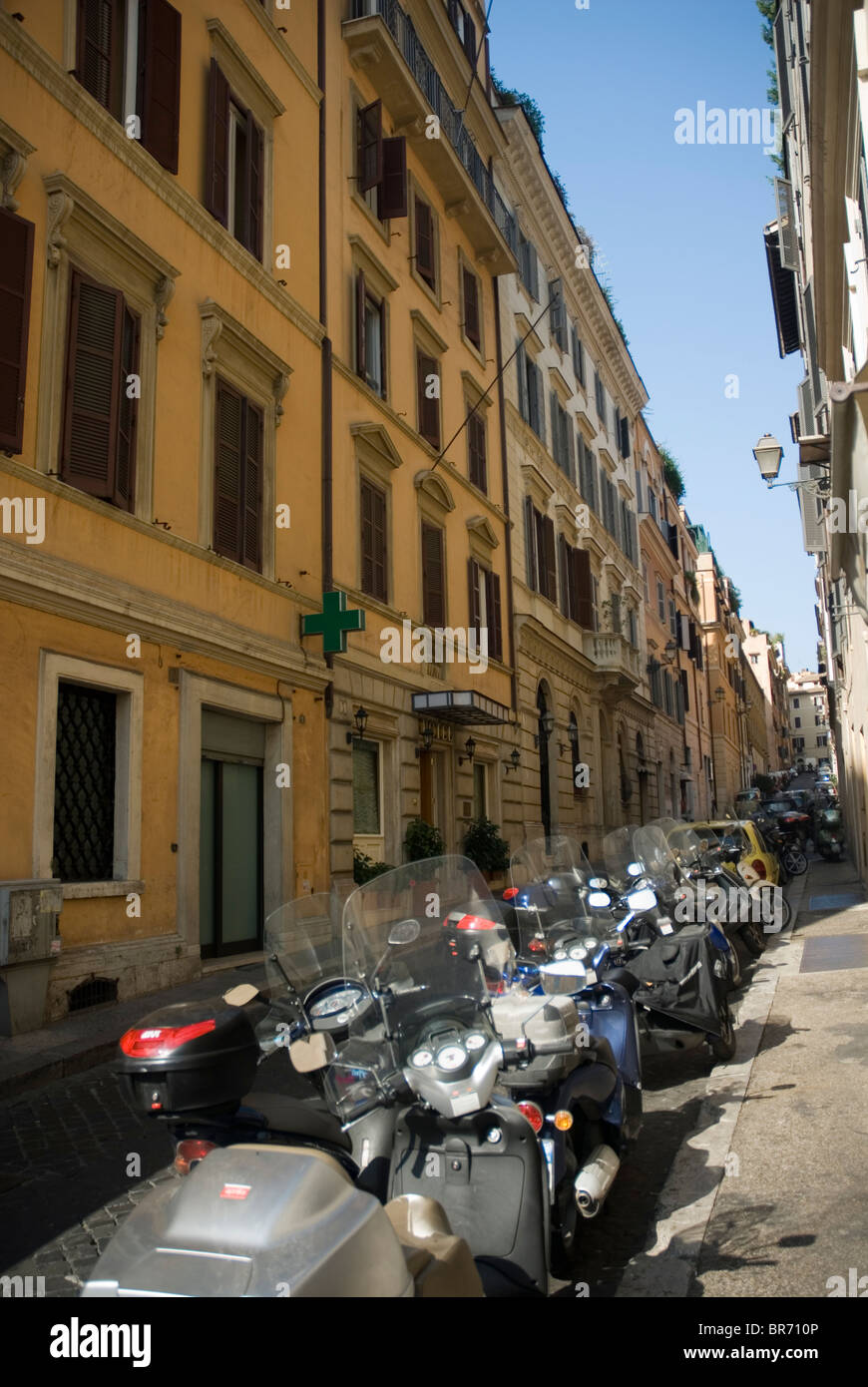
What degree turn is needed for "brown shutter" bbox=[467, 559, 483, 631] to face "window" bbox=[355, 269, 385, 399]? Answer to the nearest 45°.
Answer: approximately 45° to its right

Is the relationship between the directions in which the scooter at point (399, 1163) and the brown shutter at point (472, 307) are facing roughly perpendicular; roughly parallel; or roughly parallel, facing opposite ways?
roughly perpendicular

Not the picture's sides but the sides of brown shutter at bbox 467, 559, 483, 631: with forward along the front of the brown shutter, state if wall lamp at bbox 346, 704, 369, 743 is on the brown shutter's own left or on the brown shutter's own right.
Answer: on the brown shutter's own right

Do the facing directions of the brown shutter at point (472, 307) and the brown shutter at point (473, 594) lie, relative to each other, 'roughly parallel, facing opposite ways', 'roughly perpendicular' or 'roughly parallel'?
roughly parallel

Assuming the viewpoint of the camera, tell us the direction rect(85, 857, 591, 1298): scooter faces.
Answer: facing away from the viewer and to the right of the viewer

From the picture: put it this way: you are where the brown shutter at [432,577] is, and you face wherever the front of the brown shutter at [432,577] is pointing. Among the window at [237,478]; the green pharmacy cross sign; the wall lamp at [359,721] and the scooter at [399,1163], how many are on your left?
0

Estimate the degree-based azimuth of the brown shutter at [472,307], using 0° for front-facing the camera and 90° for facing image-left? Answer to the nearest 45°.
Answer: approximately 315°

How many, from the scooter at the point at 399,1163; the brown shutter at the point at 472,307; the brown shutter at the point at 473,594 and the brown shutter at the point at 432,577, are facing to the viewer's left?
0

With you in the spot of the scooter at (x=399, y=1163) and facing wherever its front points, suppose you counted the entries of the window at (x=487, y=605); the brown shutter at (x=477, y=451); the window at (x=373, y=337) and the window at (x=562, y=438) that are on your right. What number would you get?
0

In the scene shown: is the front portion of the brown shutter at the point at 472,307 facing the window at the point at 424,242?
no

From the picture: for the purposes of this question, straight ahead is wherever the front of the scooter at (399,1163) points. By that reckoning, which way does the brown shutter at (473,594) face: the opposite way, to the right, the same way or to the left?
to the right

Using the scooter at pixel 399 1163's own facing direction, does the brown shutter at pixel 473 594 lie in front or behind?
in front

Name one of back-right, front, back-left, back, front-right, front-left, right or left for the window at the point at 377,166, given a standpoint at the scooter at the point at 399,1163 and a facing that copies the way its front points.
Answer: front-left

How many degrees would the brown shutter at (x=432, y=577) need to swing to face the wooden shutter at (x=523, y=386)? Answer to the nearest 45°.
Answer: approximately 135° to its left

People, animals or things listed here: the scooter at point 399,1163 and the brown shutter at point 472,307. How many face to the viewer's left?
0

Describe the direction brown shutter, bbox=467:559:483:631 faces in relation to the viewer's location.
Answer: facing the viewer and to the right of the viewer

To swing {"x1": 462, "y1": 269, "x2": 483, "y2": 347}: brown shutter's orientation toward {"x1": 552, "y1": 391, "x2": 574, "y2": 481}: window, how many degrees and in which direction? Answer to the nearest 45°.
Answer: approximately 135° to its left

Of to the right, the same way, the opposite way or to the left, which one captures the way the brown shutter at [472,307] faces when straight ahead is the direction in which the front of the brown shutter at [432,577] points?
the same way

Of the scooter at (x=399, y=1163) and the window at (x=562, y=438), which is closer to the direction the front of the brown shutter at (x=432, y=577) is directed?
the scooter

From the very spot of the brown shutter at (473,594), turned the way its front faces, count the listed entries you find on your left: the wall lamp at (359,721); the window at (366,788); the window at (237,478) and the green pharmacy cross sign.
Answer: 0
